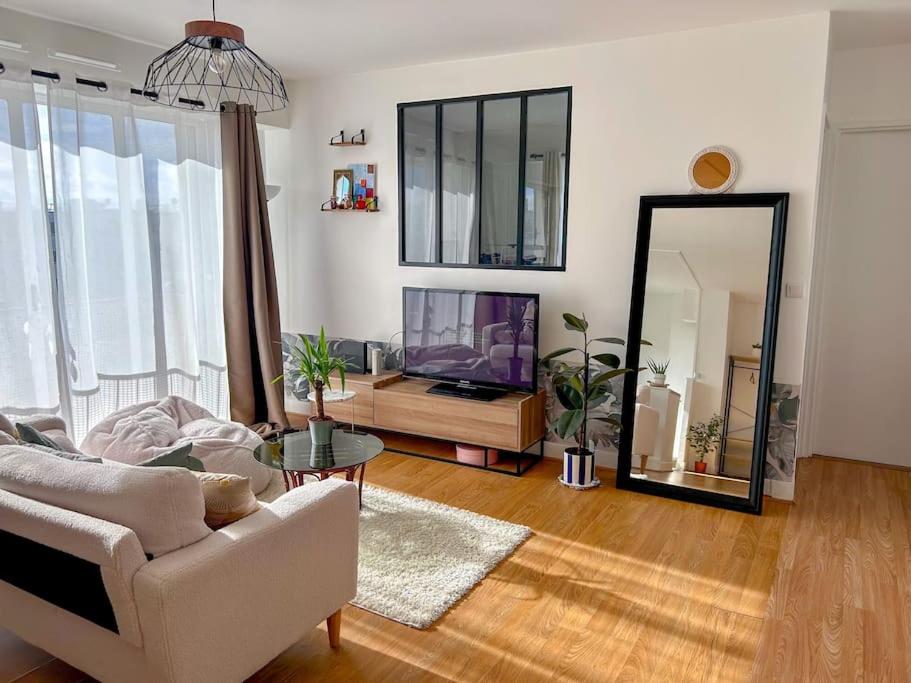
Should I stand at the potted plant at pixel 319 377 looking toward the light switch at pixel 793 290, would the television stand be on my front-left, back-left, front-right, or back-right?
front-left

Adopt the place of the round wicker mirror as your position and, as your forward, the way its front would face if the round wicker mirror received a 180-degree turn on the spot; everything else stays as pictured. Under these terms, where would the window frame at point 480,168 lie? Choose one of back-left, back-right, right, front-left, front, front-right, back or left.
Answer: left

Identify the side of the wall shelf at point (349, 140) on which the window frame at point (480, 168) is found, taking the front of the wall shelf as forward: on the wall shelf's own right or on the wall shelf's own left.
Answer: on the wall shelf's own left

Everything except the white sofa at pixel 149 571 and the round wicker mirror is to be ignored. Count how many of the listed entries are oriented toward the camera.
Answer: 1

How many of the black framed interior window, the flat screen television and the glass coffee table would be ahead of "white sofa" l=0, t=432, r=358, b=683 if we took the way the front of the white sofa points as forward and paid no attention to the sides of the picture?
3

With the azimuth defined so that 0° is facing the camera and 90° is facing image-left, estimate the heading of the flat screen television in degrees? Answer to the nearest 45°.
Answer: approximately 45°

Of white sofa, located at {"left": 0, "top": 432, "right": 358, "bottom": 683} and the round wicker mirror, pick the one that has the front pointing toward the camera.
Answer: the round wicker mirror

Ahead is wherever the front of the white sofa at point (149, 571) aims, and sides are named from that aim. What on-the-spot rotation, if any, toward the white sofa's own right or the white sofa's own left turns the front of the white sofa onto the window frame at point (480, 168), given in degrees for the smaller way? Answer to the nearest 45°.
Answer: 0° — it already faces it

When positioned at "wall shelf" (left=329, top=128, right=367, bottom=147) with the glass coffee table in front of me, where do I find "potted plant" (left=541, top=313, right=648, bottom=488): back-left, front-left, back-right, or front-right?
front-left

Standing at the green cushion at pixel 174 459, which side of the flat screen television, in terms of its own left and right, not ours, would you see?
front

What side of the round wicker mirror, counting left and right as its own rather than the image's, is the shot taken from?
front

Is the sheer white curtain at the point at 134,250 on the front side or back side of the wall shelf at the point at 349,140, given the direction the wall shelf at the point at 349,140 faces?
on the front side

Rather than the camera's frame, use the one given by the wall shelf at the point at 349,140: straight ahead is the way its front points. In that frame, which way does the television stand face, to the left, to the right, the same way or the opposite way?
the same way

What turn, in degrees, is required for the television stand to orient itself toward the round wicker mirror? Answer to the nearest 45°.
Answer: approximately 135° to its left

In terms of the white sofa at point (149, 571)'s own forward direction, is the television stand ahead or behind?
ahead

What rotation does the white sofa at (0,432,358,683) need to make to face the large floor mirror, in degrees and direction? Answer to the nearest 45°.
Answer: approximately 45° to its right
